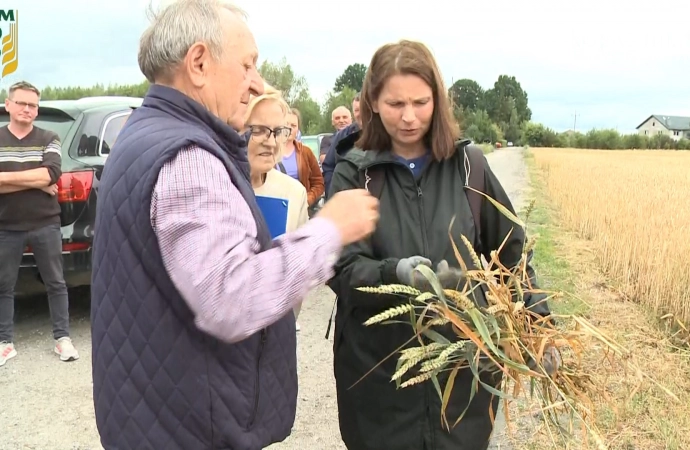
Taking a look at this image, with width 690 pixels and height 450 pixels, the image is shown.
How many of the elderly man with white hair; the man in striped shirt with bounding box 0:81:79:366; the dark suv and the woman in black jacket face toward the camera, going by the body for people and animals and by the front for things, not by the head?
2

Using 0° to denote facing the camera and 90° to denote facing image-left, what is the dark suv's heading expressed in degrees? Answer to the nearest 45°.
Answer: approximately 225°

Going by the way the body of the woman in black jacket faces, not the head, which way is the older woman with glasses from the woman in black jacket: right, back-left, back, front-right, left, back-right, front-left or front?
back-right

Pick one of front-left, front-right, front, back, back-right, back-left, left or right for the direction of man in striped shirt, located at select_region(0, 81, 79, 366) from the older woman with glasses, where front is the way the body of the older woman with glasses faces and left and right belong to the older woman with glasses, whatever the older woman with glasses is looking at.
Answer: right

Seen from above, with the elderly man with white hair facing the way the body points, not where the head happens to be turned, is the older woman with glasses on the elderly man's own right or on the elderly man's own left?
on the elderly man's own left

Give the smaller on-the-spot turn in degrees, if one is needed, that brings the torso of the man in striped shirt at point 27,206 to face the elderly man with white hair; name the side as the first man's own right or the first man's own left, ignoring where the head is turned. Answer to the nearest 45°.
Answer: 0° — they already face them

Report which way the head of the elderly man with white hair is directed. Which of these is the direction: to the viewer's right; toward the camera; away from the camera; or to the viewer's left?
to the viewer's right

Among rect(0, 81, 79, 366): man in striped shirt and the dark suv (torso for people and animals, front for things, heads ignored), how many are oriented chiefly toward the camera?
1

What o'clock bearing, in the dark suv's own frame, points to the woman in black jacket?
The woman in black jacket is roughly at 4 o'clock from the dark suv.

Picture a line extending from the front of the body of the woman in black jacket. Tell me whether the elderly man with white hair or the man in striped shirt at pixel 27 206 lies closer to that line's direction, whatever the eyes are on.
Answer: the elderly man with white hair

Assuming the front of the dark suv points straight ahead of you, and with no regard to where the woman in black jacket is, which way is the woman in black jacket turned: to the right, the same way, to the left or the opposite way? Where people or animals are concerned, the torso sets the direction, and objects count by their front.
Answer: the opposite way

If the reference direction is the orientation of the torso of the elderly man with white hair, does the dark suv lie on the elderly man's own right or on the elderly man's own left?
on the elderly man's own left

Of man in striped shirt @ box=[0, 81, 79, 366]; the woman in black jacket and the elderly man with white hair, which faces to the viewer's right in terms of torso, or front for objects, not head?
the elderly man with white hair
